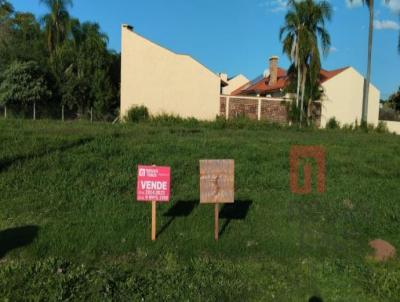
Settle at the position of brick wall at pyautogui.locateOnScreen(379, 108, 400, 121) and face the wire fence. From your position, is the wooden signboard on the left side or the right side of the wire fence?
left

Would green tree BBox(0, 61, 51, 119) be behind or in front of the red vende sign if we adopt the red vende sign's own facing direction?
behind

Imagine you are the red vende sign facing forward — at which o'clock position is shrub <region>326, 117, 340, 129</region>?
The shrub is roughly at 7 o'clock from the red vende sign.

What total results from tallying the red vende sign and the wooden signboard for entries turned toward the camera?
2

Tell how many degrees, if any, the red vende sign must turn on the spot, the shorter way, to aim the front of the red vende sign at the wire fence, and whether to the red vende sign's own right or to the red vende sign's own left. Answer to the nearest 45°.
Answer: approximately 180°

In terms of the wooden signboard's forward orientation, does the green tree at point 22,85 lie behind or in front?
behind

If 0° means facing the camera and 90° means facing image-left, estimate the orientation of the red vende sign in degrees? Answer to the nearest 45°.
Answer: approximately 0°

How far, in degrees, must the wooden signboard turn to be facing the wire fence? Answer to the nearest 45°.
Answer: approximately 135° to its right

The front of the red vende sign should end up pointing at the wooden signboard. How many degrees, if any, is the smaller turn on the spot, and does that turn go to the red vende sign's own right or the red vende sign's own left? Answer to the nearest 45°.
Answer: approximately 90° to the red vende sign's own left

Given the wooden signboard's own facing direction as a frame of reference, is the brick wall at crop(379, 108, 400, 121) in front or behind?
behind

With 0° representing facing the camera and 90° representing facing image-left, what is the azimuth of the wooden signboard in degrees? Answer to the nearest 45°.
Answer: approximately 0°

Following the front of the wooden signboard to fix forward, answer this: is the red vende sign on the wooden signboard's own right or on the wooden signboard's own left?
on the wooden signboard's own right
